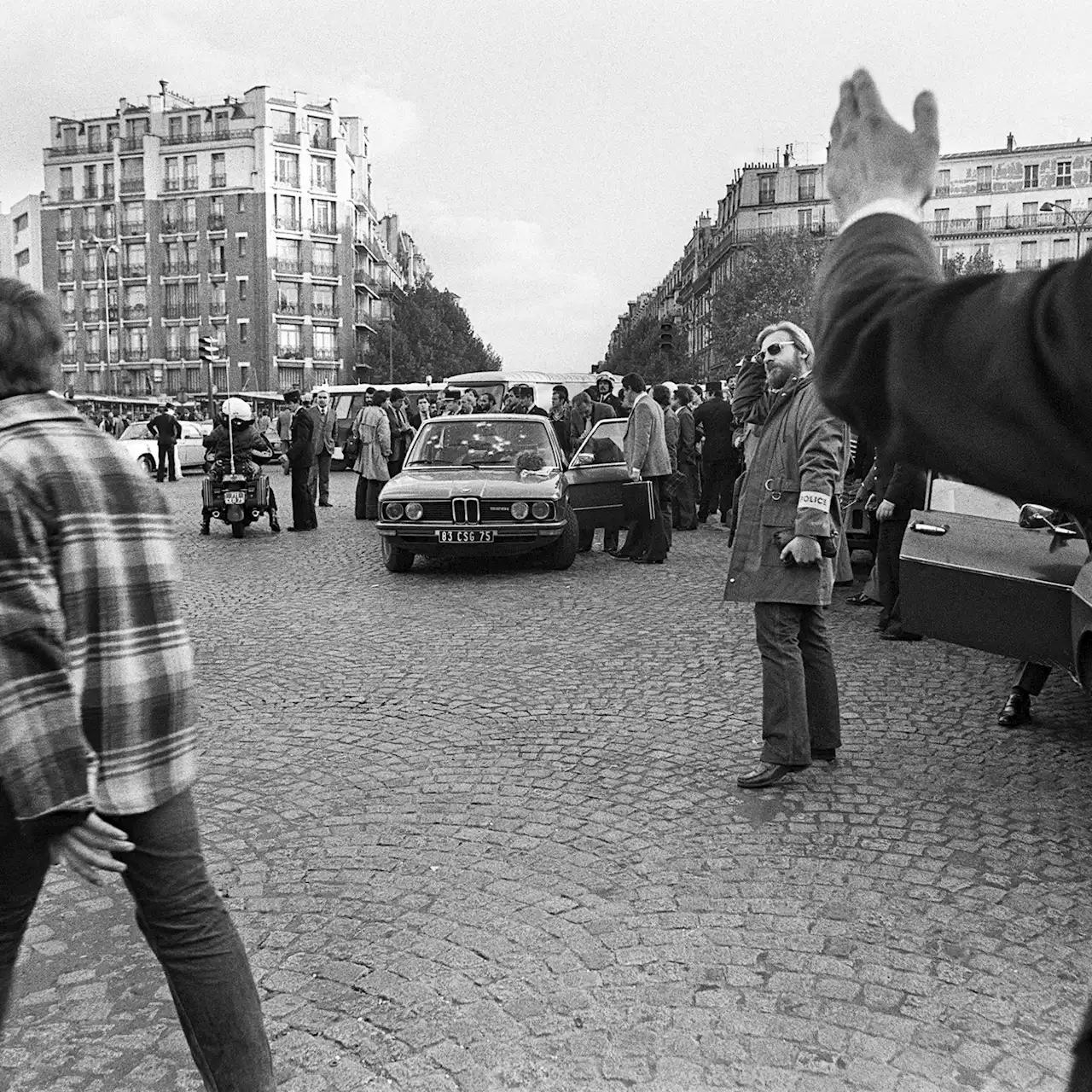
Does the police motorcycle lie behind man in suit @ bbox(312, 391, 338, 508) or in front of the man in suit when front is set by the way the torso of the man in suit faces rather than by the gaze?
in front

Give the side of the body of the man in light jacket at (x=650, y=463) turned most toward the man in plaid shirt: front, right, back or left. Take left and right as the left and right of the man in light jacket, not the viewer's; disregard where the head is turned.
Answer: left

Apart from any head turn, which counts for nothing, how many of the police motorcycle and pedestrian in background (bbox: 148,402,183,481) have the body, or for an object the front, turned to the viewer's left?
0

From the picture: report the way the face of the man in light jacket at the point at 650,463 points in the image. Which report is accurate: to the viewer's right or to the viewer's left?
to the viewer's left

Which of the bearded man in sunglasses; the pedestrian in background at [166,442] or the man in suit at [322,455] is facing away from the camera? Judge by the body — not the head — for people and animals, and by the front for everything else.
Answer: the pedestrian in background

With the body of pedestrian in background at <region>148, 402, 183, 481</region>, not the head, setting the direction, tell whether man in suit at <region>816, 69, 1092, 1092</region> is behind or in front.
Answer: behind

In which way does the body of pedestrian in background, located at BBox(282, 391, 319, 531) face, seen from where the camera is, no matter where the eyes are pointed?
to the viewer's left

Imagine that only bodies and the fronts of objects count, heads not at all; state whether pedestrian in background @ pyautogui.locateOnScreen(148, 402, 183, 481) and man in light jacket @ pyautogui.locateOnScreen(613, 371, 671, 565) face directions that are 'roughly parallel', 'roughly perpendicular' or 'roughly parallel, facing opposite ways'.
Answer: roughly perpendicular

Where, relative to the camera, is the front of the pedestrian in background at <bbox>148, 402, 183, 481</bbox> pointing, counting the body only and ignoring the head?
away from the camera

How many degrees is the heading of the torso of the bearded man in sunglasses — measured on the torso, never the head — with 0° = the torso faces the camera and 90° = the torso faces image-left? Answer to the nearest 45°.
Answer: approximately 45°
